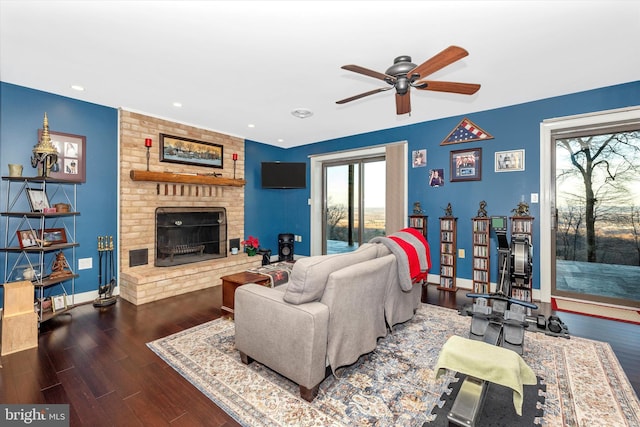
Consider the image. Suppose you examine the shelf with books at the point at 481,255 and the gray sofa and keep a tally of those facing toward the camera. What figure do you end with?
1

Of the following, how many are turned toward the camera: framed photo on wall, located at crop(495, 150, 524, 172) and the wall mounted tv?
2

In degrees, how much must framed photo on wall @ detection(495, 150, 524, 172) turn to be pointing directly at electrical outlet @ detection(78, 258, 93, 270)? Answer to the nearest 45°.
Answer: approximately 45° to its right

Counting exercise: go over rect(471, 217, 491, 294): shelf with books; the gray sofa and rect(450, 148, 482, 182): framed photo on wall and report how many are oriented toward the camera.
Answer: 2

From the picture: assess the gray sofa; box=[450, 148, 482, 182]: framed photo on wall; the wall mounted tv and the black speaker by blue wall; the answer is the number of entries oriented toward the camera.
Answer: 3

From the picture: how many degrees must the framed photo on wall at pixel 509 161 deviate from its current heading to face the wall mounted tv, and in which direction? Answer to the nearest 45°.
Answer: approximately 90° to its right

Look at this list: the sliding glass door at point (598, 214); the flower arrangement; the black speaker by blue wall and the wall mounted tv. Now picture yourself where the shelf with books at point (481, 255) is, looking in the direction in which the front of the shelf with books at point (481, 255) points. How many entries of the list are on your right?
3

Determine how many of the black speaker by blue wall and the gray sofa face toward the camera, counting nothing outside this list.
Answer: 1

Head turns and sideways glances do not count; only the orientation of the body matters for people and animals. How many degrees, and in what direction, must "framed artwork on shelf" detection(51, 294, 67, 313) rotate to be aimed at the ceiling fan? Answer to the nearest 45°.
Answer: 0° — it already faces it

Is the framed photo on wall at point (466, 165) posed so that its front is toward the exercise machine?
yes
